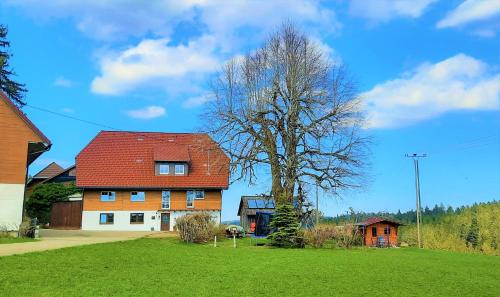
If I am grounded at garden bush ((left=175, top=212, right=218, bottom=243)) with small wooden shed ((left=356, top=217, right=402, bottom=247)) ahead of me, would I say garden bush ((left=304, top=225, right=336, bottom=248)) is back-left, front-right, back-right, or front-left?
front-right

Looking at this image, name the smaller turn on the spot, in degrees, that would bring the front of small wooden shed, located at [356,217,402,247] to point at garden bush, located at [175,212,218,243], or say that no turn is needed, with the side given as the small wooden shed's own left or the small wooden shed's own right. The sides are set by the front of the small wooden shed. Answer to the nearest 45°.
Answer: approximately 45° to the small wooden shed's own right

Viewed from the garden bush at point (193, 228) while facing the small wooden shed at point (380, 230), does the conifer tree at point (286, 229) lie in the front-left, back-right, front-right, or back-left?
front-right

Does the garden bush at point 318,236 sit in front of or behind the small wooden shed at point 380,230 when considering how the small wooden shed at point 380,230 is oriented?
in front

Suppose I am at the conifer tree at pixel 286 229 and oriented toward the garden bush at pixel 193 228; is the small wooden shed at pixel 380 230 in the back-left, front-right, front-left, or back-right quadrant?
back-right

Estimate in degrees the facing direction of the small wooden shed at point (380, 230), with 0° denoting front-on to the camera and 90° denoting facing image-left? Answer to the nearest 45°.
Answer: approximately 0°

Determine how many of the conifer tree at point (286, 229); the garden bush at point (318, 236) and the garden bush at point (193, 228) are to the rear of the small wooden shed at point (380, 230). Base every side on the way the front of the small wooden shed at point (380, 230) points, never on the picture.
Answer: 0
